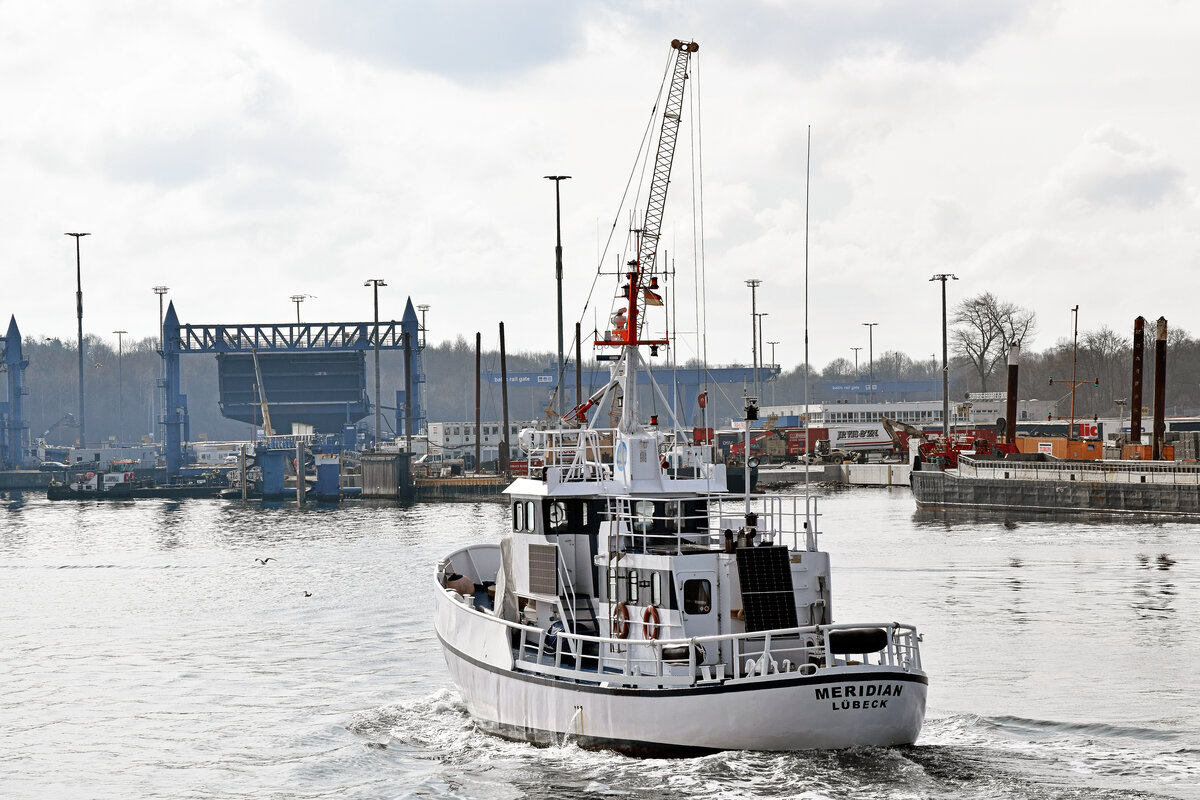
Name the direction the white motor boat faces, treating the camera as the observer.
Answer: facing away from the viewer and to the left of the viewer
